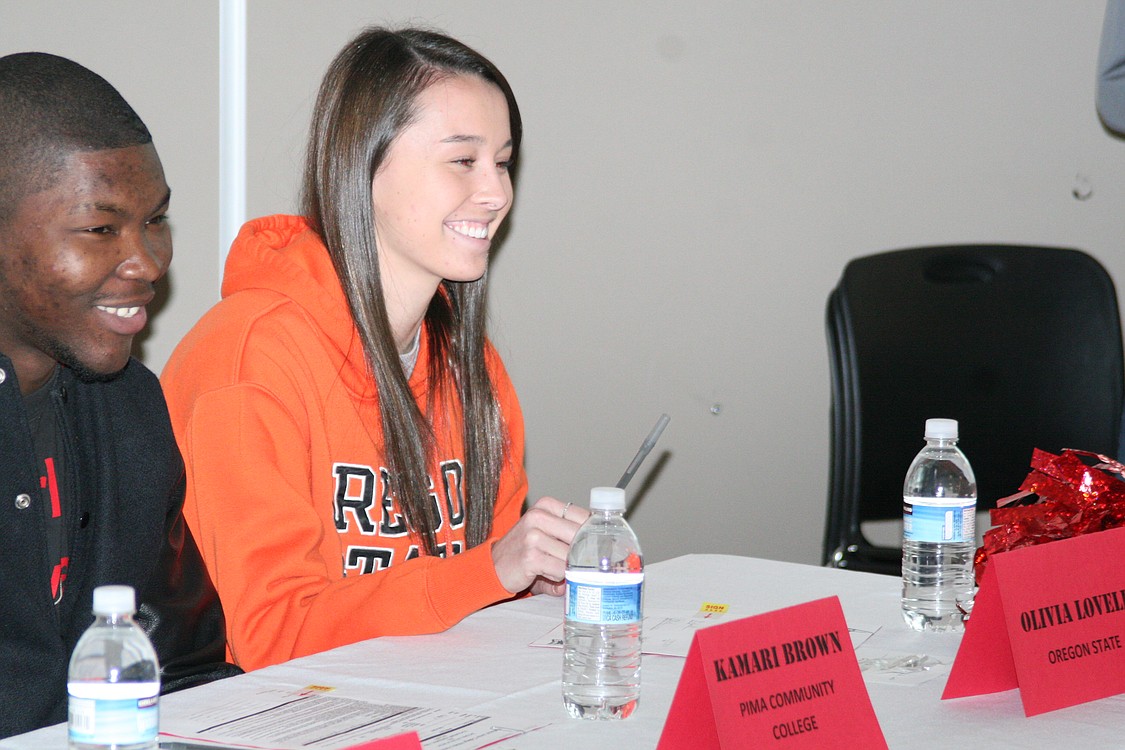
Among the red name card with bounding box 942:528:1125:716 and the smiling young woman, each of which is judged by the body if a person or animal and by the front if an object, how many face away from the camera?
0

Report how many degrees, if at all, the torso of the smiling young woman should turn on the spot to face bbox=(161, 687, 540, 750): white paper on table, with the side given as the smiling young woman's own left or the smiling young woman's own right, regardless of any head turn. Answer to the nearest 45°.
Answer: approximately 45° to the smiling young woman's own right

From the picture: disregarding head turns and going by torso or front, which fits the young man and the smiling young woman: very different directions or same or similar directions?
same or similar directions

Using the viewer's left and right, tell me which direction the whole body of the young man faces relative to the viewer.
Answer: facing the viewer and to the right of the viewer

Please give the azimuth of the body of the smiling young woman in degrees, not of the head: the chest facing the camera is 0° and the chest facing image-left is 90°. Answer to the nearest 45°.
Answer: approximately 315°

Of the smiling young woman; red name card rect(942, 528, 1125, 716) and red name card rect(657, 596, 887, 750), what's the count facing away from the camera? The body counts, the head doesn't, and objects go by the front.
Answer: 0

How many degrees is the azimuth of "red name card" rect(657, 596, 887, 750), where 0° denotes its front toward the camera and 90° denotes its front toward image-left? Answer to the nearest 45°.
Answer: approximately 315°

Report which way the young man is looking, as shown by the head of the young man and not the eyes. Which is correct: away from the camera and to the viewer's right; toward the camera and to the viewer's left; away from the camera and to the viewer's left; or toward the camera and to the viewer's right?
toward the camera and to the viewer's right

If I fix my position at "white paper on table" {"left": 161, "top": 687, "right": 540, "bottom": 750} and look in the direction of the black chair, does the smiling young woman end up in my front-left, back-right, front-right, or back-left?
front-left

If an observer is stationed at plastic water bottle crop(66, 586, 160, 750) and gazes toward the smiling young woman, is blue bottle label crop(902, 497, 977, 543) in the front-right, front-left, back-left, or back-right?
front-right

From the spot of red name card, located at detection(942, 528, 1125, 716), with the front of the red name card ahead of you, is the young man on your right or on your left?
on your right

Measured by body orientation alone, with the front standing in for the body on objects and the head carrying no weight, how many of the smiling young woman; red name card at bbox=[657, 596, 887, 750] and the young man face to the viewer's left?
0

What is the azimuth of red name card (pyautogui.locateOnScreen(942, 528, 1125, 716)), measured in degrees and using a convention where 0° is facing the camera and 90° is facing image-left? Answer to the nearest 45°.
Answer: approximately 315°

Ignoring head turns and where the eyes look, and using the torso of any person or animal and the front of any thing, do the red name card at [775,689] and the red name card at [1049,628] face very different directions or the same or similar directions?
same or similar directions
